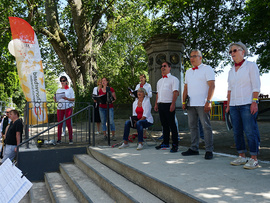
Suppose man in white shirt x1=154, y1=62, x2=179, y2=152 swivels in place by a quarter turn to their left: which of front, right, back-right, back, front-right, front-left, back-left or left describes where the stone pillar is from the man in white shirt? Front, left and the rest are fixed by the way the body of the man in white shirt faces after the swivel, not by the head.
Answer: back-left

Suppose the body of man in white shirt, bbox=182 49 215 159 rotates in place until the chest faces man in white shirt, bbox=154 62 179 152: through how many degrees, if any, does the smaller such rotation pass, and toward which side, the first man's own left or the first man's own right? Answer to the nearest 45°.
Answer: approximately 90° to the first man's own right

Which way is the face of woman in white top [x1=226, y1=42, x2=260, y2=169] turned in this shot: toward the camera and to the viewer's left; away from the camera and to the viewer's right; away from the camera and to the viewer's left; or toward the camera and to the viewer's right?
toward the camera and to the viewer's left

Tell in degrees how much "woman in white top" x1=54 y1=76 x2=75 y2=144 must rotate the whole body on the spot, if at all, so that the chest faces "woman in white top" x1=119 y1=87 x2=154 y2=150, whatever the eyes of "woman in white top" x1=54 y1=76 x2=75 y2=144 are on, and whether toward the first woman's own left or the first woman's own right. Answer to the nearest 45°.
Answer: approximately 90° to the first woman's own left

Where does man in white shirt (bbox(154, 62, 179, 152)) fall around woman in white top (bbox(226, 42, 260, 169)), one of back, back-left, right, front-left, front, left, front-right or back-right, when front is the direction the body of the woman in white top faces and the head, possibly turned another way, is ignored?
right

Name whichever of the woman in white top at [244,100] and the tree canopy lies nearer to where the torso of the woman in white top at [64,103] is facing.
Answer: the woman in white top

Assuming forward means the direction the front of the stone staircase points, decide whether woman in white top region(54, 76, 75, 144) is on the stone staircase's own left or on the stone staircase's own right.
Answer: on the stone staircase's own right

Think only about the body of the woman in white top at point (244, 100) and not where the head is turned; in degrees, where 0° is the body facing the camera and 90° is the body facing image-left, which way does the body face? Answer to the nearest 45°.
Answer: approximately 45°

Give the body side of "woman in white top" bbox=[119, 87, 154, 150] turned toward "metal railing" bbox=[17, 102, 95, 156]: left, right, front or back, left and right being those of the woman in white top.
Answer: right

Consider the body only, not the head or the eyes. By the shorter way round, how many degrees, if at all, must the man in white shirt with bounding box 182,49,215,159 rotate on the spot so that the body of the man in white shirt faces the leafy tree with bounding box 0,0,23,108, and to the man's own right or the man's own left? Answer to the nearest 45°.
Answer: approximately 90° to the man's own right

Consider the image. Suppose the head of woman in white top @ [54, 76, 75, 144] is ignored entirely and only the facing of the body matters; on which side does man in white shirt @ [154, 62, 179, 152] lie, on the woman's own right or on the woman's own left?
on the woman's own left
